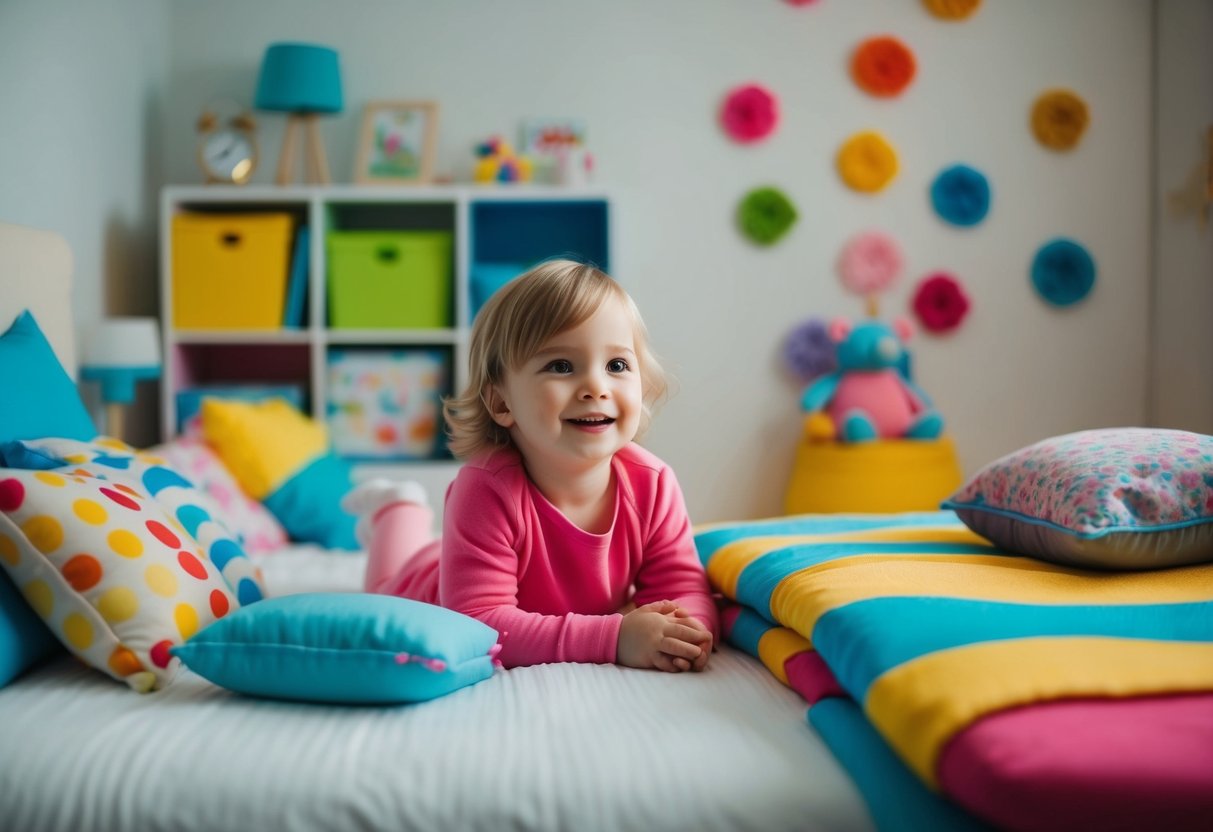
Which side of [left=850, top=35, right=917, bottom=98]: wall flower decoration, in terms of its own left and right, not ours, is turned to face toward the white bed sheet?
front

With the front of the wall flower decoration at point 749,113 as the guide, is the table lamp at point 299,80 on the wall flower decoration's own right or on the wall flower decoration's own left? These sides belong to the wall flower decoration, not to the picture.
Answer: on the wall flower decoration's own right

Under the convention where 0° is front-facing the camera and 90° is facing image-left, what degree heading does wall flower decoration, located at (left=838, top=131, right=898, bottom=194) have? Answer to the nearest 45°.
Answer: approximately 0°

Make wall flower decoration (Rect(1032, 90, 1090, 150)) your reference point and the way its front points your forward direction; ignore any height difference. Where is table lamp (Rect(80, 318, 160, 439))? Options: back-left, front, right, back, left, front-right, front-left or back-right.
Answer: front-right

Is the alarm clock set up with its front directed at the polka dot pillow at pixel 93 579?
yes
